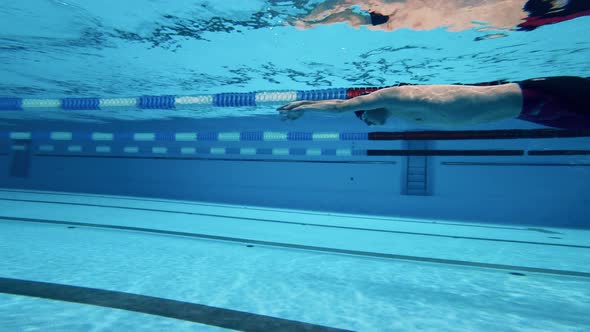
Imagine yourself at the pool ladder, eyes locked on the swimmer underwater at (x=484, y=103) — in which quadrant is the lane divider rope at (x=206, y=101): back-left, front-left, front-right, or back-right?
front-right

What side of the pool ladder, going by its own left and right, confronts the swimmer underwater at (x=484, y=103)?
front

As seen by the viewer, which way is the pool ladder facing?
toward the camera

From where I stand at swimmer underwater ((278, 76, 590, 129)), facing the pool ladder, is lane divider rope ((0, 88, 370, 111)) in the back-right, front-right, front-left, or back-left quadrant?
front-left

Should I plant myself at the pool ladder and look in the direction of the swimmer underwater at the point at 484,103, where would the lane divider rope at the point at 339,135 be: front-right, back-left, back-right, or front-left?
front-right

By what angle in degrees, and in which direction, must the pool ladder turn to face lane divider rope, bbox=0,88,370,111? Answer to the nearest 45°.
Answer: approximately 45° to its right
